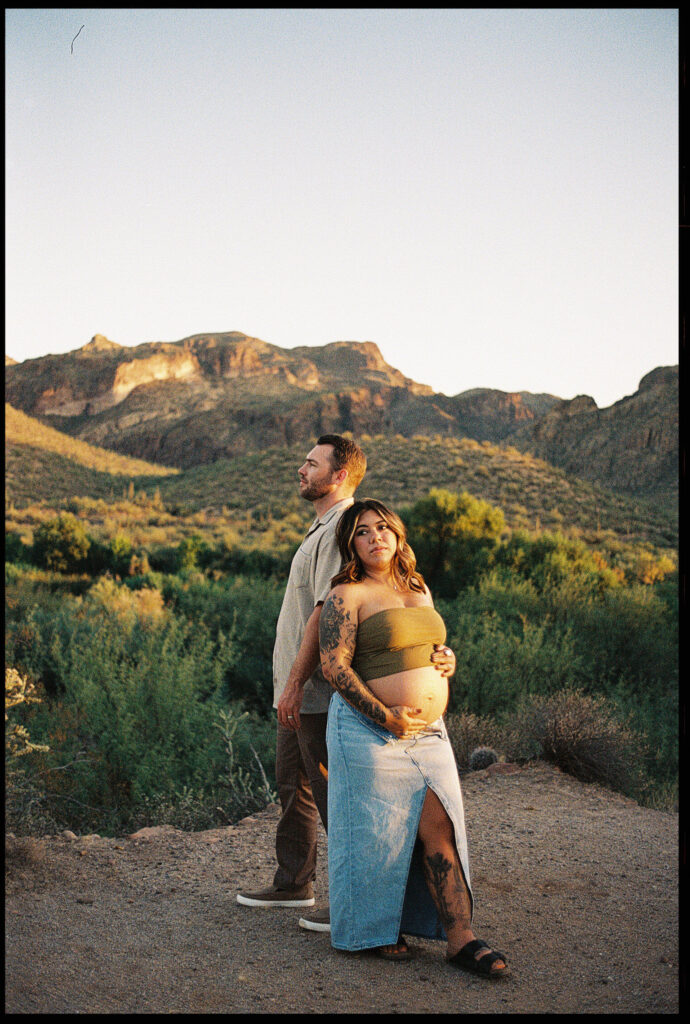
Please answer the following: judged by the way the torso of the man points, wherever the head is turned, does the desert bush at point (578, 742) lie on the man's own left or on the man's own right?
on the man's own right

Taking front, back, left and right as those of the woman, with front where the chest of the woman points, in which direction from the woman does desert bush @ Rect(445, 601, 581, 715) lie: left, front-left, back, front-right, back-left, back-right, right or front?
back-left

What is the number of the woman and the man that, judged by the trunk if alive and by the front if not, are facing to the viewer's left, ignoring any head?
1

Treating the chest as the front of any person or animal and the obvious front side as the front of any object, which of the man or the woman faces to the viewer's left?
the man

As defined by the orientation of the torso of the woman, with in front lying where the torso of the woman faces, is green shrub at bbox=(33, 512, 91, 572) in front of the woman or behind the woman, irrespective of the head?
behind

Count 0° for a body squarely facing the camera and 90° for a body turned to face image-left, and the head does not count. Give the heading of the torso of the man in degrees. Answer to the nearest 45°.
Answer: approximately 90°

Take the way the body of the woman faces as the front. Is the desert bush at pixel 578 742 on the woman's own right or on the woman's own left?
on the woman's own left

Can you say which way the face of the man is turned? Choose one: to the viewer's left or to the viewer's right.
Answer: to the viewer's left

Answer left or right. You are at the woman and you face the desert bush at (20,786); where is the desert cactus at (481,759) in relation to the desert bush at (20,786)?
right

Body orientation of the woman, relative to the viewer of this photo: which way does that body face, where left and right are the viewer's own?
facing the viewer and to the right of the viewer

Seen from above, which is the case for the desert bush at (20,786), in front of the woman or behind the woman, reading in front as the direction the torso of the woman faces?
behind
